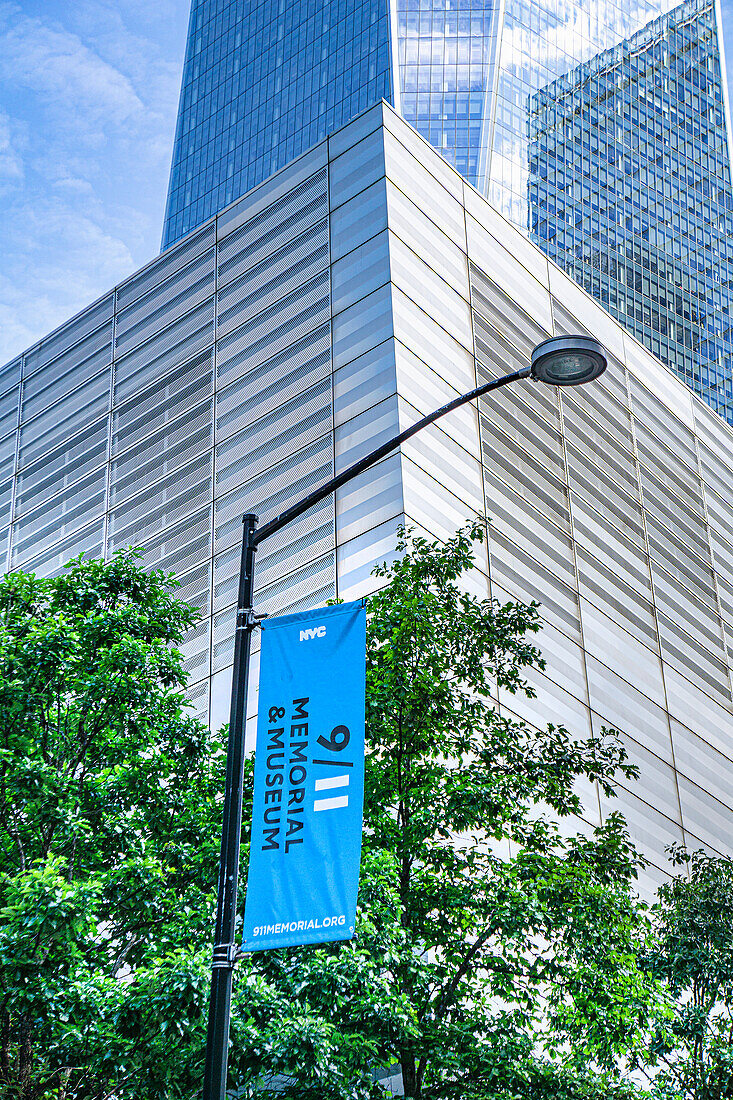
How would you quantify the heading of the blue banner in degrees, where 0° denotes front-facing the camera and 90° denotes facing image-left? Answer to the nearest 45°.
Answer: approximately 0°

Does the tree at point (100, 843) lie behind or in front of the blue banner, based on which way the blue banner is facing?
behind

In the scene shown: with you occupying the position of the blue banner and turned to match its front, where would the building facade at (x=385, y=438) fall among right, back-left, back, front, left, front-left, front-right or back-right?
back
